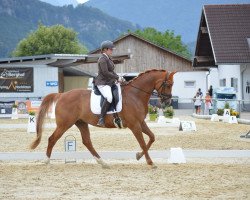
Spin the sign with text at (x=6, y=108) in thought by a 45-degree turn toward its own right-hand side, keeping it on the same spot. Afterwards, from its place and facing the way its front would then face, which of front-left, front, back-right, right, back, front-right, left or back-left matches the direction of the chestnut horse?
front-left

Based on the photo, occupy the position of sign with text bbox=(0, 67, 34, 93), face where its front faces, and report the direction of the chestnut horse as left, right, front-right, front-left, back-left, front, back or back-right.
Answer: front

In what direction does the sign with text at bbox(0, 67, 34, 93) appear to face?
toward the camera

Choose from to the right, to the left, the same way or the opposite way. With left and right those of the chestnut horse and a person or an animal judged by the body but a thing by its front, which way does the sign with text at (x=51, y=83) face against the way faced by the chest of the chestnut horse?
to the right

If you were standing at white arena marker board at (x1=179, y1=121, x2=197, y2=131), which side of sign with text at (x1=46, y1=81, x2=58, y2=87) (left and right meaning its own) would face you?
front

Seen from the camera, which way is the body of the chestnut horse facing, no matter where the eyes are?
to the viewer's right

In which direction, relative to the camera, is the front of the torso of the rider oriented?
to the viewer's right

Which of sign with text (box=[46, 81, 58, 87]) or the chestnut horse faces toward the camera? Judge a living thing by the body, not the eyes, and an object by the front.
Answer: the sign with text

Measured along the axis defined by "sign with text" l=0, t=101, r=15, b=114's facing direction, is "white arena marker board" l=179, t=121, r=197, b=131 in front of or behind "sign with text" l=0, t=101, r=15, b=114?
in front

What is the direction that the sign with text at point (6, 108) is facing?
toward the camera

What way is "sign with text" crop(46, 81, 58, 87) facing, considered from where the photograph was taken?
facing the viewer

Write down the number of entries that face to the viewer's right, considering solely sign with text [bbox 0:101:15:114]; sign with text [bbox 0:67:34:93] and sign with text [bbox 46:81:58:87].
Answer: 0

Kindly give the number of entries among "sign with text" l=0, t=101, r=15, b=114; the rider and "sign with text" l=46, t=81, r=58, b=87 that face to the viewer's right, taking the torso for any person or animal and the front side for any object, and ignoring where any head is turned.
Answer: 1

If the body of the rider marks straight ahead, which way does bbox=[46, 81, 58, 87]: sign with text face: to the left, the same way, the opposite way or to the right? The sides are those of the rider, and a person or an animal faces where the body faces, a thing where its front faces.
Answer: to the right

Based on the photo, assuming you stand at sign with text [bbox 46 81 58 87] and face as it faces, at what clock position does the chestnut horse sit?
The chestnut horse is roughly at 12 o'clock from the sign with text.
